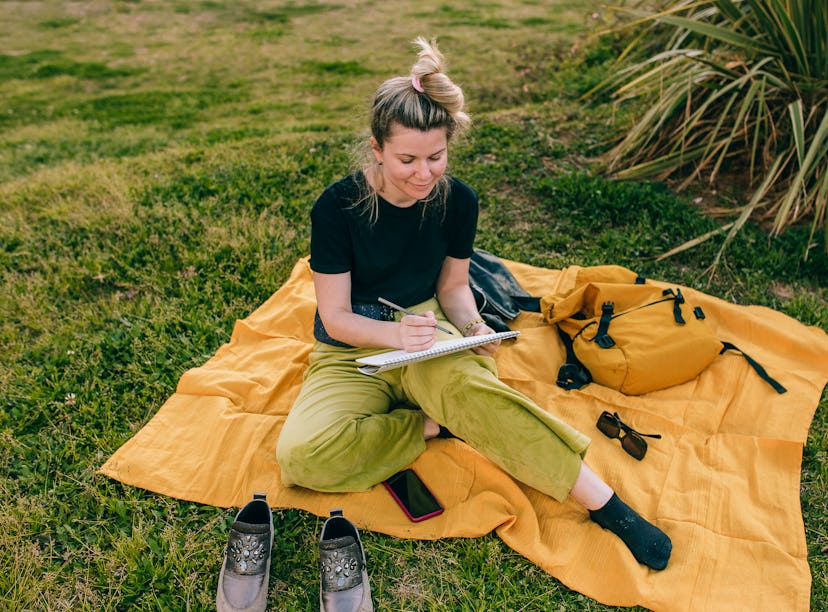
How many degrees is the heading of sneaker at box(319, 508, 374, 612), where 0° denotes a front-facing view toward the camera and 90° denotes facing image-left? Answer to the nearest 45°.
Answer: approximately 0°

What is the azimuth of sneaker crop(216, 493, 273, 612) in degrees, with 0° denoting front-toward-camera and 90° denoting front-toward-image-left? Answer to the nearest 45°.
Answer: approximately 0°

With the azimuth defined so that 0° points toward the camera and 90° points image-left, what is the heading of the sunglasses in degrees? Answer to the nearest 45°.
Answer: approximately 45°

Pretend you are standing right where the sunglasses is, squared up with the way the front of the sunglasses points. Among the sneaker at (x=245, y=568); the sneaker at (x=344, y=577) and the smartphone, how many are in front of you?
3

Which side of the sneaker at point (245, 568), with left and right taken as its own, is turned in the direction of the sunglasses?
left

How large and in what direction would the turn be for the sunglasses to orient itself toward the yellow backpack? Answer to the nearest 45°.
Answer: approximately 135° to its right

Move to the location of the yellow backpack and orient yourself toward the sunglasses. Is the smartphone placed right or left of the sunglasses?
right

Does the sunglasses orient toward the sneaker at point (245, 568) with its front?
yes

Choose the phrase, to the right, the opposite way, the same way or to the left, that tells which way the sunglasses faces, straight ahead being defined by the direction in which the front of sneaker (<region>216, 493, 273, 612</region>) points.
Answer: to the right

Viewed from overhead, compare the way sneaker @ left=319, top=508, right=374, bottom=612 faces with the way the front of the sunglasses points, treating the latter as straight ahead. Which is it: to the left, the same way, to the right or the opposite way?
to the left
